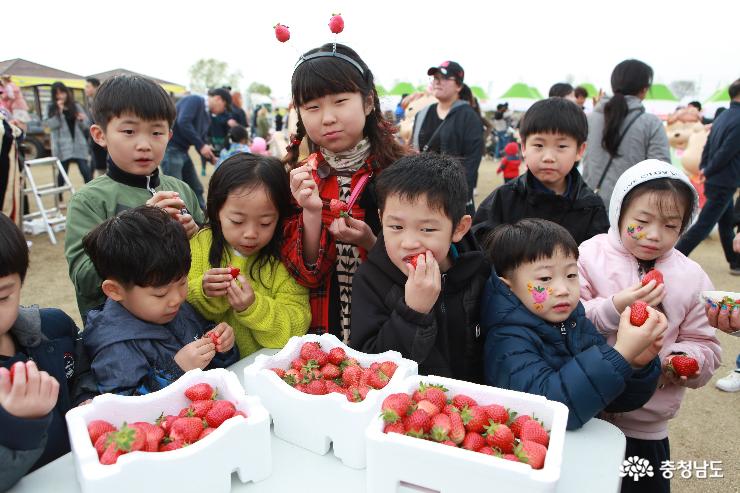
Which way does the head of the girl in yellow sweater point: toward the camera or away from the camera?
toward the camera

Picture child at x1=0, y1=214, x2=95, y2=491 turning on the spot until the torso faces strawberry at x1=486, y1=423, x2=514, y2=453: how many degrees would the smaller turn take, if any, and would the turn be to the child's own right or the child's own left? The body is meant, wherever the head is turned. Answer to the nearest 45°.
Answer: approximately 45° to the child's own left

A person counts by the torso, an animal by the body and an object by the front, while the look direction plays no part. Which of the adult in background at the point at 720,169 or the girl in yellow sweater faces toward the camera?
the girl in yellow sweater

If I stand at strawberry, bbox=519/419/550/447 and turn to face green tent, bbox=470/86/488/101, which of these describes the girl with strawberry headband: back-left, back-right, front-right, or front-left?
front-left

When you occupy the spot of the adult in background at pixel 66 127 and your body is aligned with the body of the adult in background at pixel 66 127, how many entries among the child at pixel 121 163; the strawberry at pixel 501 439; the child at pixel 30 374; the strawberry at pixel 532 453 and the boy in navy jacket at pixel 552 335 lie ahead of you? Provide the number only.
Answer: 5

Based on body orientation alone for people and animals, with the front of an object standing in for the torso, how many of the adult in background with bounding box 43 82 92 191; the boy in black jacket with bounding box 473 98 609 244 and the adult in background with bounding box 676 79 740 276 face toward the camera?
2

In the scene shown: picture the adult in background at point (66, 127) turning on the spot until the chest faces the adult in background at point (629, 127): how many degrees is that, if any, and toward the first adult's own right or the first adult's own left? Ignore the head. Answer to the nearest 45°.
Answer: approximately 45° to the first adult's own left

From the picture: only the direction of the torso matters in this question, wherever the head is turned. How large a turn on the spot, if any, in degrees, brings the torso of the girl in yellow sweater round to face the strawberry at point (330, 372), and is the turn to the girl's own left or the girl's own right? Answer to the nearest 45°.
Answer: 0° — they already face it

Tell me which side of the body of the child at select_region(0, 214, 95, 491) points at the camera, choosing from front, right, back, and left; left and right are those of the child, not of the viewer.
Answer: front

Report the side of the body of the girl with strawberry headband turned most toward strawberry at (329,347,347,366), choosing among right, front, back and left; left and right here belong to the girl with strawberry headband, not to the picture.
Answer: front

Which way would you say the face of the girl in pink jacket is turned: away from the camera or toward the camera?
toward the camera

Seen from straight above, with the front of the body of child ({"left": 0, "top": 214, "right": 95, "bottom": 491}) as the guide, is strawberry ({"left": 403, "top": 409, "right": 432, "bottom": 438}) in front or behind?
in front

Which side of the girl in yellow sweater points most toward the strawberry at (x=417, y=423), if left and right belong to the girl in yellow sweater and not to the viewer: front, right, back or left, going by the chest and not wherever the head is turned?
front

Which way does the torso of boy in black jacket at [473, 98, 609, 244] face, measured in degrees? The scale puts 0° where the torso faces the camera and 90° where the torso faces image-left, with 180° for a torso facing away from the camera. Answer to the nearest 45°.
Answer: approximately 0°
